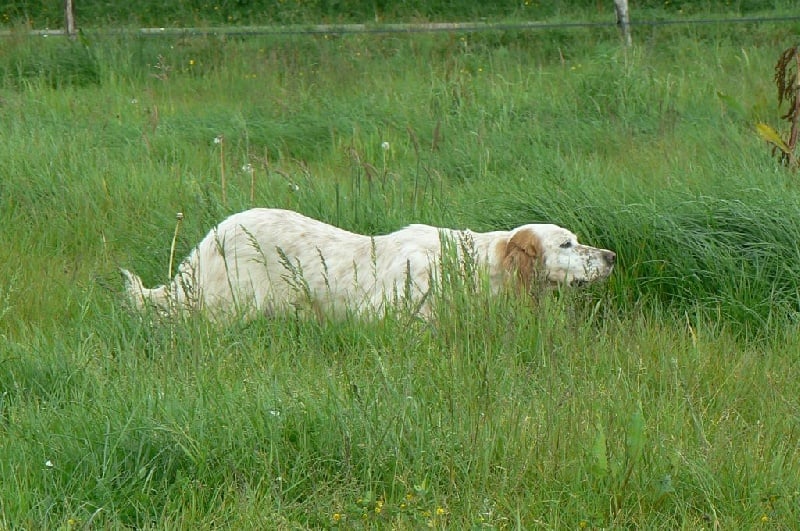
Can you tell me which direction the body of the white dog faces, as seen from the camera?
to the viewer's right

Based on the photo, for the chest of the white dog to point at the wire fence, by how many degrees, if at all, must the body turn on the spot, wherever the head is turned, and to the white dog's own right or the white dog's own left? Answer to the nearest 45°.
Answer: approximately 90° to the white dog's own left

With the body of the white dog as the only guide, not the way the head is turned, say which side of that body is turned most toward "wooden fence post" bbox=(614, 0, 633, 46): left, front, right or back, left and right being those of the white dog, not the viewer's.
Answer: left
